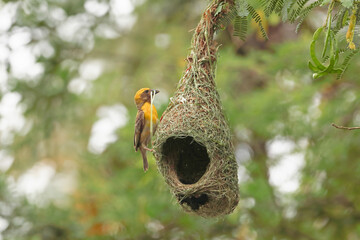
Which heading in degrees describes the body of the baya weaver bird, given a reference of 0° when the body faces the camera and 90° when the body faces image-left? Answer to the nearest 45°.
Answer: approximately 270°
